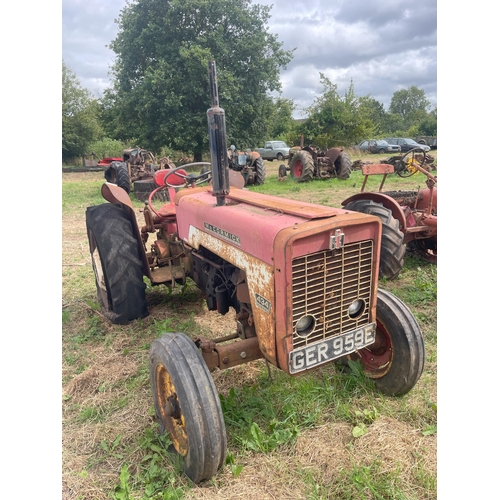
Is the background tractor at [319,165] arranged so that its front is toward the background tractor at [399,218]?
no

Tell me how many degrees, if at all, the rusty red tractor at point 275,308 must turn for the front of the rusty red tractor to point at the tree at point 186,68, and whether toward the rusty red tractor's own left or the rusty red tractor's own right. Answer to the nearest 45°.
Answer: approximately 135° to the rusty red tractor's own left

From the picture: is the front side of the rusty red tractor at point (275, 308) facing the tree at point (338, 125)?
no

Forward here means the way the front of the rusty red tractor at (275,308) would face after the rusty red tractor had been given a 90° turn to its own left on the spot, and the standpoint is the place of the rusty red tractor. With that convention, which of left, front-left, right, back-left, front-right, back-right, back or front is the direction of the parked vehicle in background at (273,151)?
front-left

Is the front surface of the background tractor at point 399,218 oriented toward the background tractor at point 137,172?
no

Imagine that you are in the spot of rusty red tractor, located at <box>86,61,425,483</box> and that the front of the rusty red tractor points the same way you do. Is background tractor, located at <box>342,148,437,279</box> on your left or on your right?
on your left

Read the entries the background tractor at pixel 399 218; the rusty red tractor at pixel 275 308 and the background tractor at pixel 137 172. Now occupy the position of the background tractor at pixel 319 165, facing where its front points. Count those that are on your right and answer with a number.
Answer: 0

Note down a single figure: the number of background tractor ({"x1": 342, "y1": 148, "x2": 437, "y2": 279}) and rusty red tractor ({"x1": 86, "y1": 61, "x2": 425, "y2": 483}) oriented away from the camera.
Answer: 0
